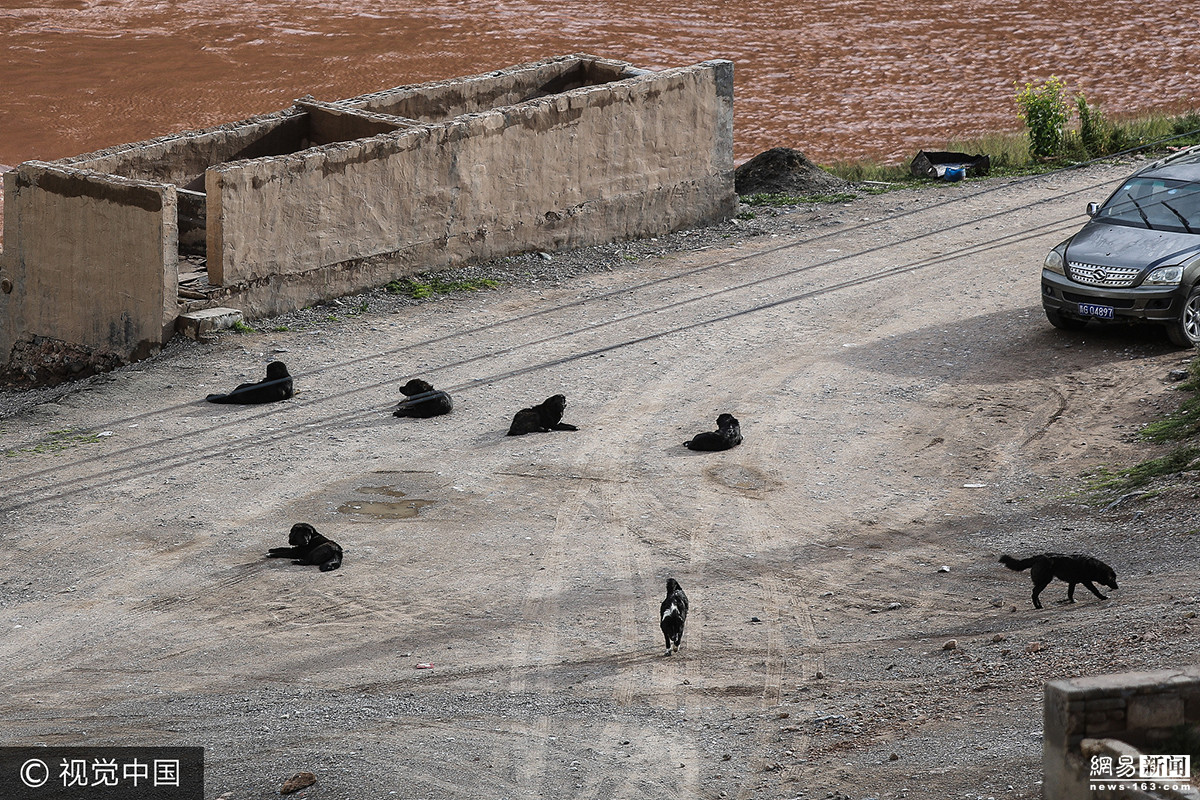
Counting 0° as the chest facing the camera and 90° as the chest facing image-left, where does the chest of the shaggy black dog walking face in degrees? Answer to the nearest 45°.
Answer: approximately 270°

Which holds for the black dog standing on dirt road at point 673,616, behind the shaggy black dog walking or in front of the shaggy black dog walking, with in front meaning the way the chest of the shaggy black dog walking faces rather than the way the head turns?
behind

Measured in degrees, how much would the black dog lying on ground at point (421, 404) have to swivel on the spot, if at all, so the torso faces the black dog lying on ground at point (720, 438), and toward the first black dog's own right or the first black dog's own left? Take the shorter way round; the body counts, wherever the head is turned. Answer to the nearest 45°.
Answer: approximately 135° to the first black dog's own left

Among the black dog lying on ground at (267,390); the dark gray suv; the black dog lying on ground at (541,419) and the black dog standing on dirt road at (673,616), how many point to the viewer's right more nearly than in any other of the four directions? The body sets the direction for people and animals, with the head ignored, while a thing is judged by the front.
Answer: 2

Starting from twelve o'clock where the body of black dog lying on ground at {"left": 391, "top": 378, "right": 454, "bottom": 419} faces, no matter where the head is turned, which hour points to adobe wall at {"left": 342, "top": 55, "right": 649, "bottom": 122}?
The adobe wall is roughly at 3 o'clock from the black dog lying on ground.

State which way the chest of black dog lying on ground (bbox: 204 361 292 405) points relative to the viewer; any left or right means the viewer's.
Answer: facing to the right of the viewer

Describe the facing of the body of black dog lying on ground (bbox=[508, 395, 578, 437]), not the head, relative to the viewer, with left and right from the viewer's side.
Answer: facing to the right of the viewer

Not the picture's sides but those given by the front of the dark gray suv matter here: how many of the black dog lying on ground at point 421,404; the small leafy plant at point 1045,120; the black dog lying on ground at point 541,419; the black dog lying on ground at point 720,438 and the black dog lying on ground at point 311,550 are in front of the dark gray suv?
4

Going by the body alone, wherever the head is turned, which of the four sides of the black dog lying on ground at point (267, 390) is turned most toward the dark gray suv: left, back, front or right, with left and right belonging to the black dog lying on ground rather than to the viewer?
front

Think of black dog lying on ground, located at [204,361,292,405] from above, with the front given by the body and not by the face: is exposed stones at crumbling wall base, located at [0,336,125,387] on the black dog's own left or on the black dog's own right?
on the black dog's own left

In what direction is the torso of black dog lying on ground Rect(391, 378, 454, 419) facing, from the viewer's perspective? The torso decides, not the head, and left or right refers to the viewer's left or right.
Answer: facing to the left of the viewer
